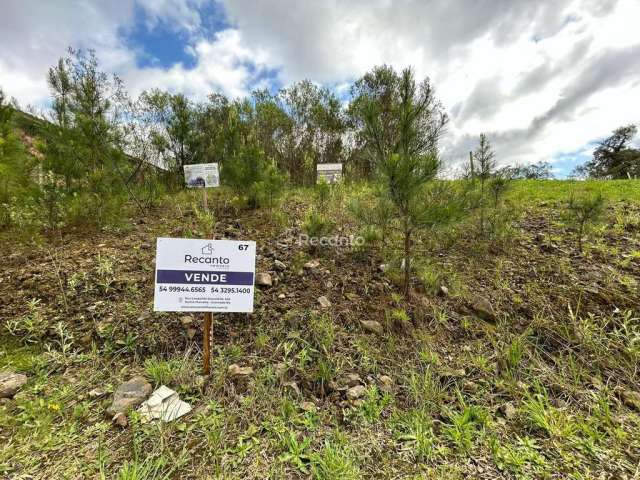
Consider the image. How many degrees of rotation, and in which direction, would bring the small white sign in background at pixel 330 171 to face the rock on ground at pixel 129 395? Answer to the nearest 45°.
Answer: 0° — it already faces it

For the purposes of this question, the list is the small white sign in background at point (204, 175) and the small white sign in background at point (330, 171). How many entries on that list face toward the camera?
2

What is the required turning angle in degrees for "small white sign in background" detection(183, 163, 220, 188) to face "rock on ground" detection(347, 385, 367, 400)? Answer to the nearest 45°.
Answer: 0° — it already faces it

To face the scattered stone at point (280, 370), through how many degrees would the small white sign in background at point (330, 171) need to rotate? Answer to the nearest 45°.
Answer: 0° — it already faces it

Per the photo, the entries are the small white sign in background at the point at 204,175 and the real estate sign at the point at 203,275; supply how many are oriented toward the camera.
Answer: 2
